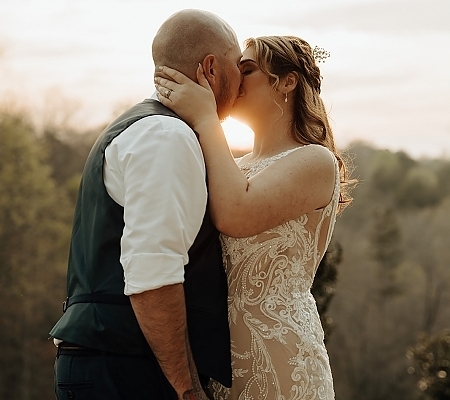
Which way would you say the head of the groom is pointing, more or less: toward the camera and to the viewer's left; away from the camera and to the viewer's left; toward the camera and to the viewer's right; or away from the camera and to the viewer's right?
away from the camera and to the viewer's right

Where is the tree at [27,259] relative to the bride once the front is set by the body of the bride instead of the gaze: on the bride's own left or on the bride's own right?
on the bride's own right

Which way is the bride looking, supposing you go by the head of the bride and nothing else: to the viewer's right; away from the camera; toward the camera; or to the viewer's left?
to the viewer's left

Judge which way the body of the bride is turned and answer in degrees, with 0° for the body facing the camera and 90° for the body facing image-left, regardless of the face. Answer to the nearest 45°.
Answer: approximately 90°
